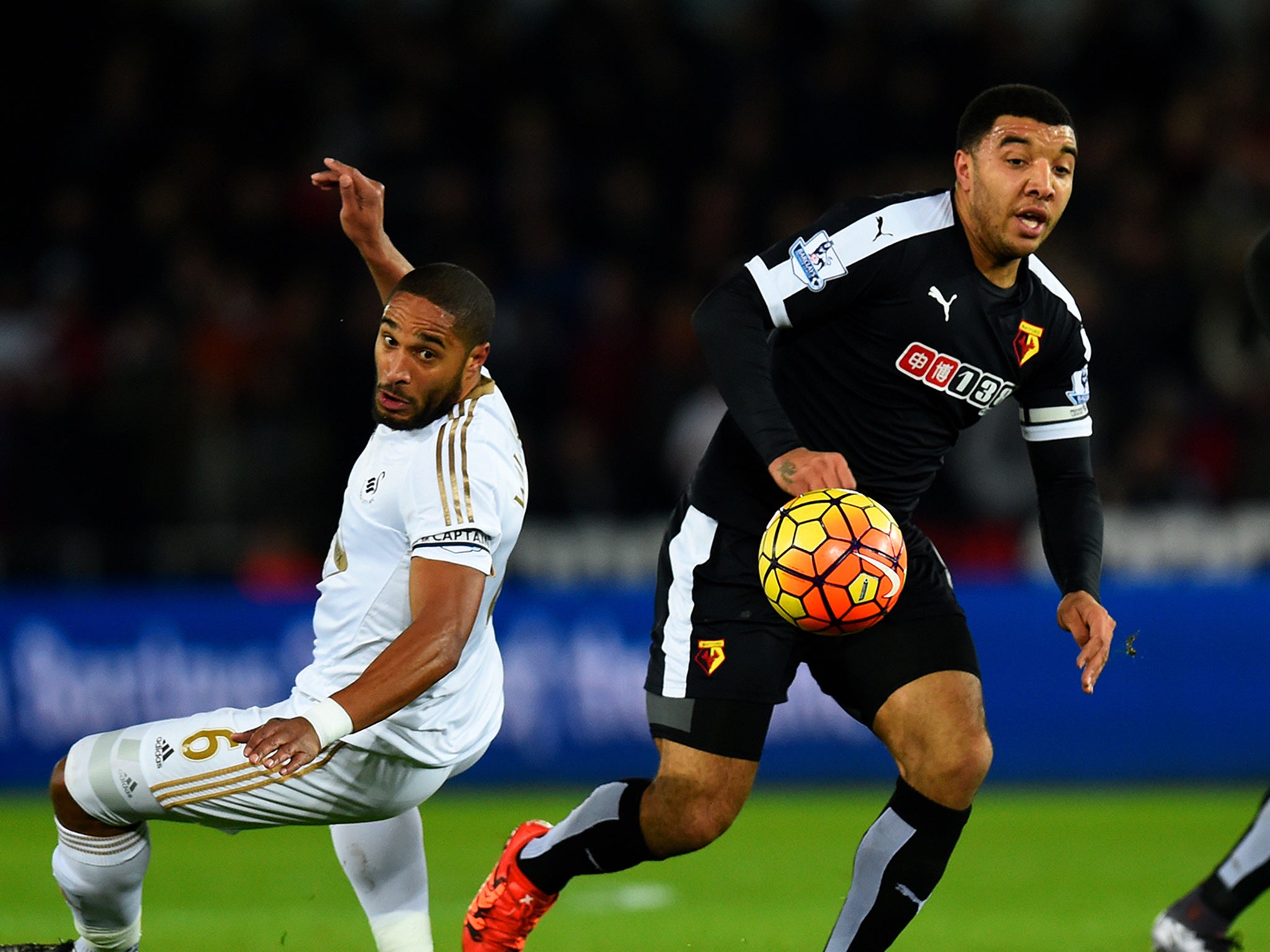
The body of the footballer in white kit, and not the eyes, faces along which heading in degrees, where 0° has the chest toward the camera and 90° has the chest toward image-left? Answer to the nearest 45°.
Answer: approximately 90°

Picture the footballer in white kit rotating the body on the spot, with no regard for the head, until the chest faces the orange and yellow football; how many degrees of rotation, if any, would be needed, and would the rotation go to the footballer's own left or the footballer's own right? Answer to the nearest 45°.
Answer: approximately 180°

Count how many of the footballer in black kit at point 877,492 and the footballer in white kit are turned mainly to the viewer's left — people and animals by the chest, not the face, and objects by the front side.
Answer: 1

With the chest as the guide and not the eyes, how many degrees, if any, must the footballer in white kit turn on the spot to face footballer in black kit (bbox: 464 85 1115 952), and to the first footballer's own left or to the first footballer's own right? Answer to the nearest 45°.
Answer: approximately 180°

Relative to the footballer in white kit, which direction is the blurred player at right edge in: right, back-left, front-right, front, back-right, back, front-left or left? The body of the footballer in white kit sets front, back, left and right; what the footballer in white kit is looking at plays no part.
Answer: back
